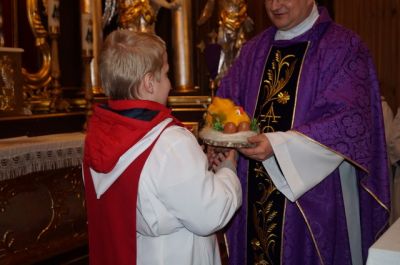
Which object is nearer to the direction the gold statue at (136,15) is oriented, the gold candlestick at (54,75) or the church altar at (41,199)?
the church altar

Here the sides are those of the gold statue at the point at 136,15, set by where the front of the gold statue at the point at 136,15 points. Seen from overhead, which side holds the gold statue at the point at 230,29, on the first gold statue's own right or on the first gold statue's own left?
on the first gold statue's own left

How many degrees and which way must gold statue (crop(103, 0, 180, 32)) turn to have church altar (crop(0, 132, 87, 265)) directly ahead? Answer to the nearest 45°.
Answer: approximately 45° to its right

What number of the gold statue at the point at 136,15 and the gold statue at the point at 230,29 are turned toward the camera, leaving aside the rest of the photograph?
2

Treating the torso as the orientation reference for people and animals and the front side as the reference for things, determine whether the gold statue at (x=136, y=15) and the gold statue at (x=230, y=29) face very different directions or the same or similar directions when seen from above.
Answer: same or similar directions

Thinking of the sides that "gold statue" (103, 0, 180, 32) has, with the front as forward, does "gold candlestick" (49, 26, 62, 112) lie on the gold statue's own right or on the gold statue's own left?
on the gold statue's own right

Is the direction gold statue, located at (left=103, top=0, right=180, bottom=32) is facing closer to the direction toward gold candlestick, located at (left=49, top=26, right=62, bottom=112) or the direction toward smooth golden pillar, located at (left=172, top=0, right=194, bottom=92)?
the gold candlestick

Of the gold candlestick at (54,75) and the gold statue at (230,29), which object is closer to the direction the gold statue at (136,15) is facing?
the gold candlestick

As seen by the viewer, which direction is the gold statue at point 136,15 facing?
toward the camera

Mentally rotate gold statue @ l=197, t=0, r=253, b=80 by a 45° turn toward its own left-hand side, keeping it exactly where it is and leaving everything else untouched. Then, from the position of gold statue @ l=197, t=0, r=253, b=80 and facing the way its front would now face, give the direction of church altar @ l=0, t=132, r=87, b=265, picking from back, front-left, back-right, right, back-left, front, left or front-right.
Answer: right

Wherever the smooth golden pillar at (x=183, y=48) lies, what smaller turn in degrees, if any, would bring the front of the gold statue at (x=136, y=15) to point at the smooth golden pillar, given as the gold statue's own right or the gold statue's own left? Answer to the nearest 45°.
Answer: approximately 135° to the gold statue's own left
